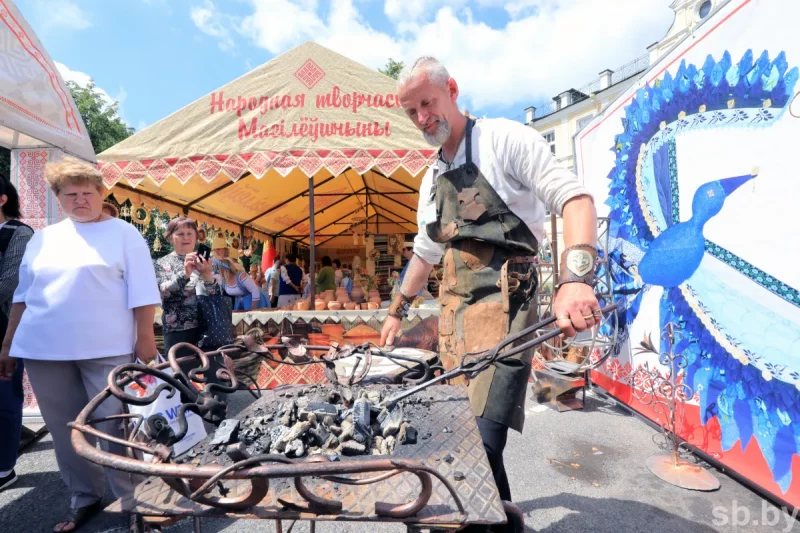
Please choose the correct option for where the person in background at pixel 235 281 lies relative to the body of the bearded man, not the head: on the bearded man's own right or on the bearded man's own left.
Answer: on the bearded man's own right

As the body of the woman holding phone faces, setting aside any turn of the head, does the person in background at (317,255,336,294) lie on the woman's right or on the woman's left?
on the woman's left

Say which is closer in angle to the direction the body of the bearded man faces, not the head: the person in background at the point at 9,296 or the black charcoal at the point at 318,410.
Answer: the black charcoal

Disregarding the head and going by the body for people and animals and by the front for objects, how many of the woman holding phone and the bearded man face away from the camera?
0

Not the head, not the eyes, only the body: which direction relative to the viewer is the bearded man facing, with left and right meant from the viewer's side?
facing the viewer and to the left of the viewer

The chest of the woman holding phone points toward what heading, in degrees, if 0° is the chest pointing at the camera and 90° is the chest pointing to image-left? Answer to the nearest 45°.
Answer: approximately 315°

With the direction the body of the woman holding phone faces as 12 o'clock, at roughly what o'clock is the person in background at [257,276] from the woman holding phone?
The person in background is roughly at 8 o'clock from the woman holding phone.

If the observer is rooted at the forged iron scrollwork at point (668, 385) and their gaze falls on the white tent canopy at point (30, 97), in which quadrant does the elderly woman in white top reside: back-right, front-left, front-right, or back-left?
front-left

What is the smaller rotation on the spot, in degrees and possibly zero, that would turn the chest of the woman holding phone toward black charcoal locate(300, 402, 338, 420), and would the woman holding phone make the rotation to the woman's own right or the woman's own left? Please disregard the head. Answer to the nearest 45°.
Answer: approximately 45° to the woman's own right

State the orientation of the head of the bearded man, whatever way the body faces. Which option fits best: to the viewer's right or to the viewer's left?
to the viewer's left

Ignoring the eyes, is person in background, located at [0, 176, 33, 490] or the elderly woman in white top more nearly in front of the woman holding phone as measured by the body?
the elderly woman in white top

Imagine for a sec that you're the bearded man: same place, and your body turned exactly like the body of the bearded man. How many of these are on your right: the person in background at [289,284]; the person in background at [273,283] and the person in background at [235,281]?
3

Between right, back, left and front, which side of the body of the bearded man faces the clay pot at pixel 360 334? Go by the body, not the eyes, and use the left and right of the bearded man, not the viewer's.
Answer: right
